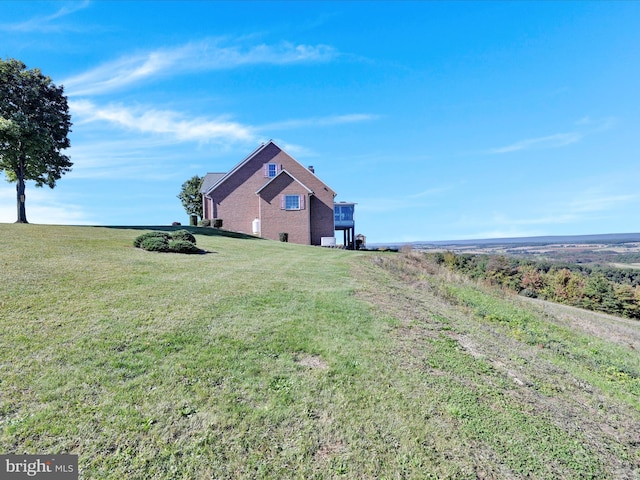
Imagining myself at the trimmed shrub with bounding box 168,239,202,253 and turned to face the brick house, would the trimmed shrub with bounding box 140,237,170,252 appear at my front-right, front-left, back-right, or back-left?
back-left

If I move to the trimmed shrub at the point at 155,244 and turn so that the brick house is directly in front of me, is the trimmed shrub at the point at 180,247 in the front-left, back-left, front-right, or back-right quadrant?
front-right

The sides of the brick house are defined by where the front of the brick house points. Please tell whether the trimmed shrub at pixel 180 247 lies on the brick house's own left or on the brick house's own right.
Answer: on the brick house's own left

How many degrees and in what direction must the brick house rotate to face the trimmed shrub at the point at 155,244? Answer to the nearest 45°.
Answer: approximately 90° to its left

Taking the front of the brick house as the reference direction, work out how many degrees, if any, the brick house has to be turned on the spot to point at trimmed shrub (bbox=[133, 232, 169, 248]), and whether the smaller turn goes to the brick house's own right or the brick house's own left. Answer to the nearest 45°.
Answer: approximately 90° to the brick house's own left

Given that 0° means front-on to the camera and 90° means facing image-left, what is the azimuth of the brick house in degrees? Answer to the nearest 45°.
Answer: approximately 90°
